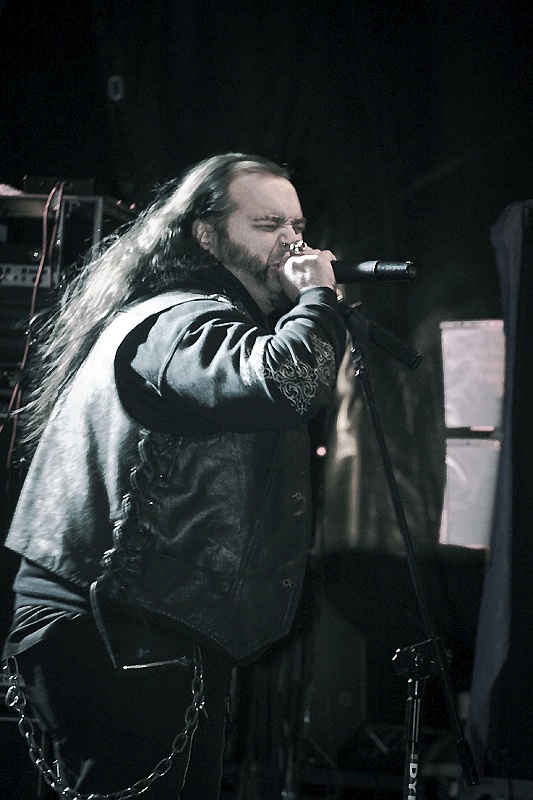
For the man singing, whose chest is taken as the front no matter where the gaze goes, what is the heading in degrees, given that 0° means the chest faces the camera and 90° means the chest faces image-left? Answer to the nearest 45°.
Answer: approximately 270°

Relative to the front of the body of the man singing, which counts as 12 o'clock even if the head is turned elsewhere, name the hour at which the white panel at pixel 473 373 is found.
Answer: The white panel is roughly at 10 o'clock from the man singing.

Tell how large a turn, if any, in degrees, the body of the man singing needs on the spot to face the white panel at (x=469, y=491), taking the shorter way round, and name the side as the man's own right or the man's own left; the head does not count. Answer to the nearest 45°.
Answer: approximately 45° to the man's own left

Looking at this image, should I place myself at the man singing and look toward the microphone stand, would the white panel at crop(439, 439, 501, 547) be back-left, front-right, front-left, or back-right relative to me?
front-left

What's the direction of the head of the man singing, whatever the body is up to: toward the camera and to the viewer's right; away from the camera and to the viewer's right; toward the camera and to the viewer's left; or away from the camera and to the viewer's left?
toward the camera and to the viewer's right

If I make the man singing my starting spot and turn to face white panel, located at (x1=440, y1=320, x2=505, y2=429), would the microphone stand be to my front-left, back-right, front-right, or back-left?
front-right
